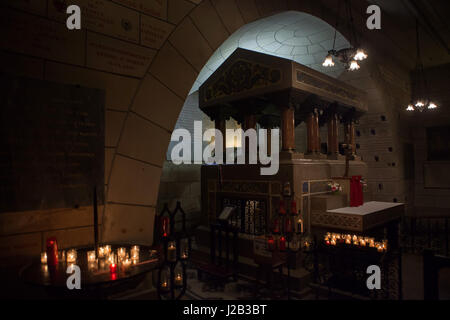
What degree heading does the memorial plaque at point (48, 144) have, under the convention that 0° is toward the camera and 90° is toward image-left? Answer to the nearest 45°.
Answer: approximately 315°

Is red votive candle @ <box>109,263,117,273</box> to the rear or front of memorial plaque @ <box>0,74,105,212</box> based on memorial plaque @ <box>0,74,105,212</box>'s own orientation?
to the front
